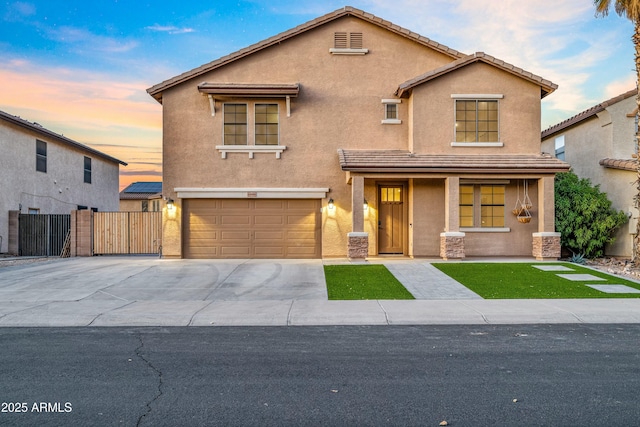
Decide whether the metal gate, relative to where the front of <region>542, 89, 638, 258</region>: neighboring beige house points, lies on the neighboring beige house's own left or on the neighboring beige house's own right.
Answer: on the neighboring beige house's own right

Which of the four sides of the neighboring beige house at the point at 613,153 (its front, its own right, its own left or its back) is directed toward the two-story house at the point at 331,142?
right

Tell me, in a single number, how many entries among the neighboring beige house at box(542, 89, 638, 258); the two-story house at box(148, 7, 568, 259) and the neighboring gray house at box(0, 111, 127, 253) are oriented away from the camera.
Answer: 0

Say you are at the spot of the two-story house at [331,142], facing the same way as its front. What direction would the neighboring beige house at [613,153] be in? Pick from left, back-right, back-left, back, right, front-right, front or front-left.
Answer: left

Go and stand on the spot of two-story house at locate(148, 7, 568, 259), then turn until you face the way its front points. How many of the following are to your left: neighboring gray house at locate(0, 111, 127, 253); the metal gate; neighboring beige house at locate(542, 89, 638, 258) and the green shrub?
2

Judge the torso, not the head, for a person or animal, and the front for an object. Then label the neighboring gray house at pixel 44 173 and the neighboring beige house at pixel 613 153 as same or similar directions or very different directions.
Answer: same or similar directions

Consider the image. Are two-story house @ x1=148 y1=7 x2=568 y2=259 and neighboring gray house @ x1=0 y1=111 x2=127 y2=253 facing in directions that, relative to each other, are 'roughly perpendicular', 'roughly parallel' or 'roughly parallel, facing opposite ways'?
roughly parallel

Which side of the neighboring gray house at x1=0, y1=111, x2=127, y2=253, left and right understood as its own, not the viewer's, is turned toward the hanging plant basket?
left

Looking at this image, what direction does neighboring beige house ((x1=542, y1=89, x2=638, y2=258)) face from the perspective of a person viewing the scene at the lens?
facing the viewer and to the right of the viewer

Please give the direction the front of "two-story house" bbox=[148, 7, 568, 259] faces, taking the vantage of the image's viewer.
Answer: facing the viewer

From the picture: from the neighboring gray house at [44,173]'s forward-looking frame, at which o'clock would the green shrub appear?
The green shrub is roughly at 9 o'clock from the neighboring gray house.

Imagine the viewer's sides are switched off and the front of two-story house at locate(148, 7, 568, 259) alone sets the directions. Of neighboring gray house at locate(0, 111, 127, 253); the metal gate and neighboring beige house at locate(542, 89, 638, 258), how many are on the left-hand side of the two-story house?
1

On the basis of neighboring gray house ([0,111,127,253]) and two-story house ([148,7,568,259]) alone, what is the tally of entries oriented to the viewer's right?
0
